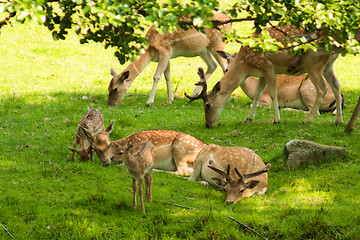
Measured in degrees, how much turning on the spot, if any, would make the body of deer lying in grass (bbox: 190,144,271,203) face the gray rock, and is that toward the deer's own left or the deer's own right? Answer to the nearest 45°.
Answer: approximately 90° to the deer's own left

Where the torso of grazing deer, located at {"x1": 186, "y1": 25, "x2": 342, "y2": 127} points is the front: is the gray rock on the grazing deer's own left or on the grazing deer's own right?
on the grazing deer's own left

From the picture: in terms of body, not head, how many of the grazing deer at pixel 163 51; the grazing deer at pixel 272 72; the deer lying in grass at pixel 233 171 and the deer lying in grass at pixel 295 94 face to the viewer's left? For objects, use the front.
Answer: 3

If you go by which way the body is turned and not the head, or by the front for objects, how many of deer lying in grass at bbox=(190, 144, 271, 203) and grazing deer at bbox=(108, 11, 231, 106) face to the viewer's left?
1

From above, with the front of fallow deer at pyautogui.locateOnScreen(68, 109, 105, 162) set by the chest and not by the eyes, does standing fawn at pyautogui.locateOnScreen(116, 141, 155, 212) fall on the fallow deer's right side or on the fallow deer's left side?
on the fallow deer's left side

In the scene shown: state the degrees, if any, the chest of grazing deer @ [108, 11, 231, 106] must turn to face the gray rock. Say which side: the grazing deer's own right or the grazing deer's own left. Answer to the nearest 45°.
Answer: approximately 90° to the grazing deer's own left

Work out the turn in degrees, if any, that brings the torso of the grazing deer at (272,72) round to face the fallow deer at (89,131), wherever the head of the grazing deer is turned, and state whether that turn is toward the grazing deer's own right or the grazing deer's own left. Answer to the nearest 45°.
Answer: approximately 45° to the grazing deer's own left

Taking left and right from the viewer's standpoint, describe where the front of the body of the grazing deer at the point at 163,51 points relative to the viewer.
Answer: facing to the left of the viewer

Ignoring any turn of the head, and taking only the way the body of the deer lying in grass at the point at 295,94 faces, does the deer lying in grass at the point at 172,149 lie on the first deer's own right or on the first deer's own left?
on the first deer's own left

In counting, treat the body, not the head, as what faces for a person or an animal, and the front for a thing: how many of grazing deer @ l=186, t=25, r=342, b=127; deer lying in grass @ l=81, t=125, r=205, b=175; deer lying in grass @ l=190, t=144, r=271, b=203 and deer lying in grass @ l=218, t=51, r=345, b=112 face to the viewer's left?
3

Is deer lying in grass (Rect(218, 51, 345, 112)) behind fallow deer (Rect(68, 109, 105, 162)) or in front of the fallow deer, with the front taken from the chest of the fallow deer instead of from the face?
behind

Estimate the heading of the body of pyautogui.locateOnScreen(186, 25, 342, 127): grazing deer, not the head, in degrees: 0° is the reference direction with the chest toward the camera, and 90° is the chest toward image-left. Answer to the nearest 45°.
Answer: approximately 90°
